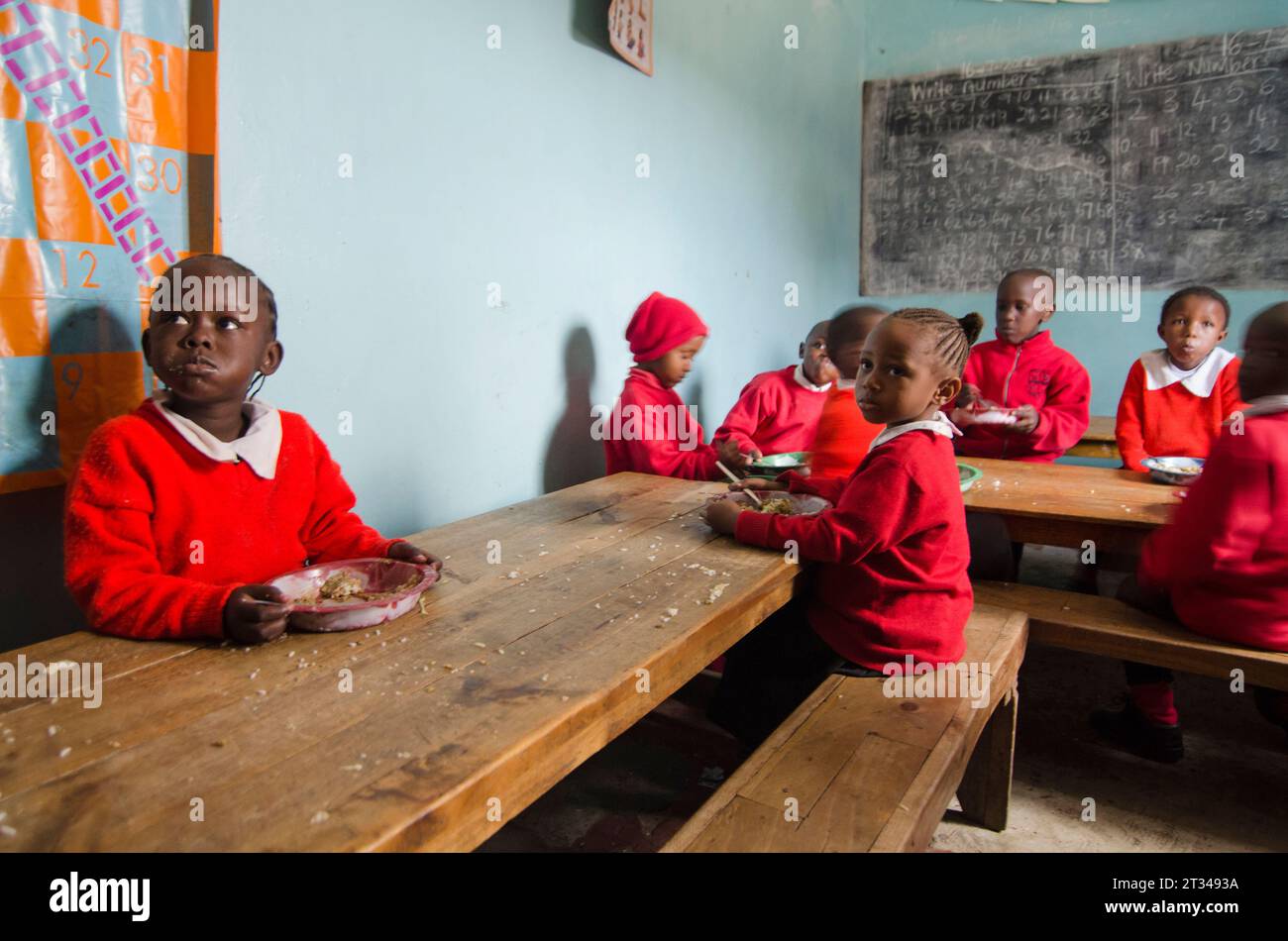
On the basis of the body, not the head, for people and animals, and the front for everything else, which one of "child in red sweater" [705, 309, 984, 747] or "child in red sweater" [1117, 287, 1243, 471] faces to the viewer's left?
"child in red sweater" [705, 309, 984, 747]

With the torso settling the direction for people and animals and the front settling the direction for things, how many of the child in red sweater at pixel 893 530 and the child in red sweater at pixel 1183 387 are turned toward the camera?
1

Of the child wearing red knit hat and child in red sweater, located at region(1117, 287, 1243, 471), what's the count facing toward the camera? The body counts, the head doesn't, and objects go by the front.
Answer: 1

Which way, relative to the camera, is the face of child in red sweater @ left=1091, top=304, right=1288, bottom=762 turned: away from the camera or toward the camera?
away from the camera

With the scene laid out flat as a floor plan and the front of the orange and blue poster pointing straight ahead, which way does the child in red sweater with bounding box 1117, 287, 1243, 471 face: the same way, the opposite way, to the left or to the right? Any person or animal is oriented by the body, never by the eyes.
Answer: to the right

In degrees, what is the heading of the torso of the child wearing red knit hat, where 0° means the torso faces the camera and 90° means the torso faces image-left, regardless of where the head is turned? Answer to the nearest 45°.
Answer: approximately 270°
